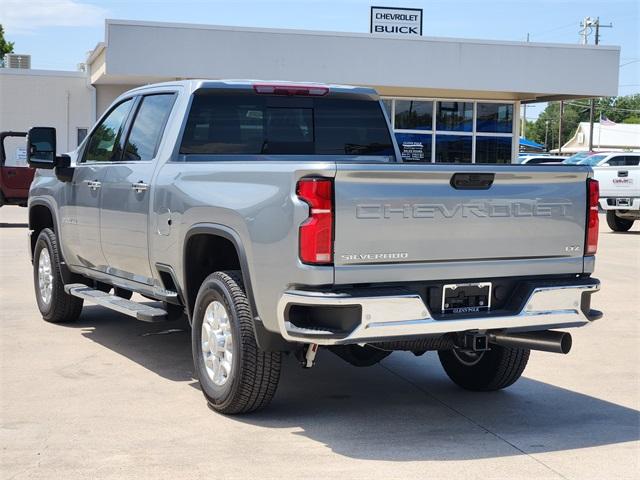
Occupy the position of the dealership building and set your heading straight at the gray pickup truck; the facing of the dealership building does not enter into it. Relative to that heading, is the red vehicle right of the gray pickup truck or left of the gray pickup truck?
right

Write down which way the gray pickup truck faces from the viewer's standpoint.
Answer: facing away from the viewer and to the left of the viewer

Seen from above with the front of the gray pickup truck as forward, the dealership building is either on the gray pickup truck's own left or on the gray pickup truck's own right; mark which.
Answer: on the gray pickup truck's own right

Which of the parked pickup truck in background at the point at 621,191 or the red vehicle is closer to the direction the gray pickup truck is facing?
the red vehicle

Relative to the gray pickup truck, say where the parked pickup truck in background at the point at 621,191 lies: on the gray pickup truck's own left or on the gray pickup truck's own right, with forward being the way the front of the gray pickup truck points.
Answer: on the gray pickup truck's own right
